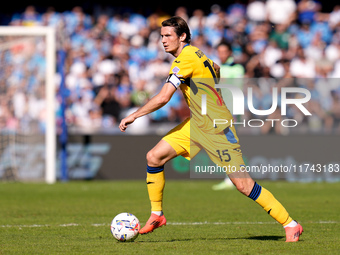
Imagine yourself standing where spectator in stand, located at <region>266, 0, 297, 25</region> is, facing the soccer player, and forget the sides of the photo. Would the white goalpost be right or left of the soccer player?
right

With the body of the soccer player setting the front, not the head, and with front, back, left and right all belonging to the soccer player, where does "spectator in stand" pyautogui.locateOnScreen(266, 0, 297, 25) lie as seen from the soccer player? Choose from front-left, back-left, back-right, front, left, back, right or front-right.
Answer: right

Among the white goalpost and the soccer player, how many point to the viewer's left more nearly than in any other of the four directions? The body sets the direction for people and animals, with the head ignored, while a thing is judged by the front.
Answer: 1

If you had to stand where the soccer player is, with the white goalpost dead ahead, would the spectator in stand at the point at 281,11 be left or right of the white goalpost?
right

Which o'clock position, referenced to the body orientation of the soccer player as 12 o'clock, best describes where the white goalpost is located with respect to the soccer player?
The white goalpost is roughly at 2 o'clock from the soccer player.

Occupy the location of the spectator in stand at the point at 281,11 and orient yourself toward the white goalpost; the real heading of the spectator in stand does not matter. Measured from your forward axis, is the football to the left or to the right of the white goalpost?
left

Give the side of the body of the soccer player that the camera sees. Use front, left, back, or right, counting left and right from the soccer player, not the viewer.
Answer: left
